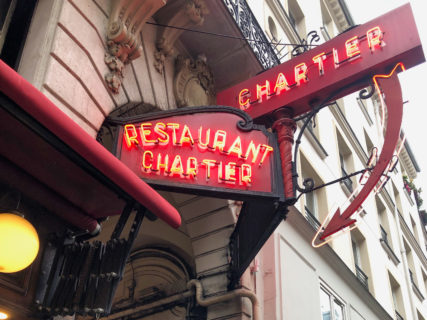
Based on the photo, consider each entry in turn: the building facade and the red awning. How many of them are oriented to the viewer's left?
0

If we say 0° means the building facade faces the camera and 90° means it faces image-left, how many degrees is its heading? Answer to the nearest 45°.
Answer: approximately 315°

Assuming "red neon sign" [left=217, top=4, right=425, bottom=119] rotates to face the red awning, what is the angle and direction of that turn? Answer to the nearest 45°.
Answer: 0° — it already faces it

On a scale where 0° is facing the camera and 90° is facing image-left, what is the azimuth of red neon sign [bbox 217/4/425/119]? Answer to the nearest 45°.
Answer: approximately 45°

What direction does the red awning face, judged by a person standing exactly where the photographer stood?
facing the viewer and to the right of the viewer
